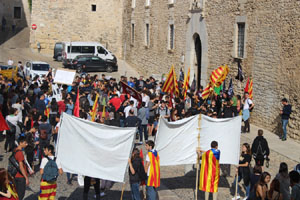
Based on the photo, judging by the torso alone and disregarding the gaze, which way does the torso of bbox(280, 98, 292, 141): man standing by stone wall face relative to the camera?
to the viewer's left

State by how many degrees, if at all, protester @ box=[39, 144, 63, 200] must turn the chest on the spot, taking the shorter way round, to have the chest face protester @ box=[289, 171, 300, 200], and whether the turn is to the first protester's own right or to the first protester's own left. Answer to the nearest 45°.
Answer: approximately 135° to the first protester's own right

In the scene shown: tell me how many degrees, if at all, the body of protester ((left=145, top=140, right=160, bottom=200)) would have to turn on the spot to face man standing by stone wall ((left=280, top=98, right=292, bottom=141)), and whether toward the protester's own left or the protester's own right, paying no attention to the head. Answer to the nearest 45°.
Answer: approximately 90° to the protester's own right

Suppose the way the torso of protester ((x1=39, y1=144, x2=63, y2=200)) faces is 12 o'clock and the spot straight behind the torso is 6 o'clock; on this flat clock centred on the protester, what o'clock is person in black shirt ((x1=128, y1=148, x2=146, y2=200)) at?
The person in black shirt is roughly at 3 o'clock from the protester.

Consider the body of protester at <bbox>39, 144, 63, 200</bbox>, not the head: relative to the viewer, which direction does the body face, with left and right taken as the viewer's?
facing away from the viewer

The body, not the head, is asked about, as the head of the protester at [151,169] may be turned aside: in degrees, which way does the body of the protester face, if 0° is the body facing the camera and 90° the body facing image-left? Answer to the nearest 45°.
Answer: approximately 135°

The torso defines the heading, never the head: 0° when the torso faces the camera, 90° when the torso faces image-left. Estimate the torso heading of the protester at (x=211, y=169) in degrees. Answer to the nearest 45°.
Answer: approximately 180°
